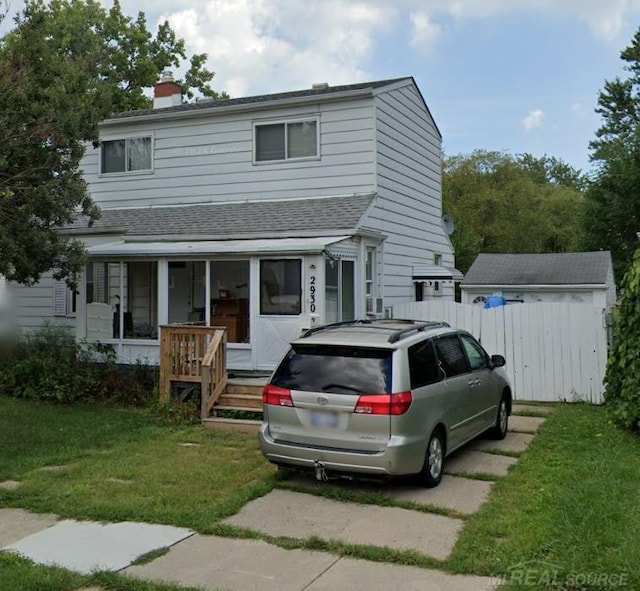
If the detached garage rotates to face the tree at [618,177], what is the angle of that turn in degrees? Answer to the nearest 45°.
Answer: approximately 135° to its left

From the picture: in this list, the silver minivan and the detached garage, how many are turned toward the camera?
1

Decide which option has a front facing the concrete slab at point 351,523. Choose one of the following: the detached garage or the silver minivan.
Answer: the detached garage

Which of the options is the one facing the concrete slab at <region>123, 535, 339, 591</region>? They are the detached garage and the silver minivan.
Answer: the detached garage

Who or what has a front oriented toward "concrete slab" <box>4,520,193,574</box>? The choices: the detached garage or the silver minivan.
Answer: the detached garage

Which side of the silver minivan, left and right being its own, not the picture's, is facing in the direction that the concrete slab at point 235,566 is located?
back

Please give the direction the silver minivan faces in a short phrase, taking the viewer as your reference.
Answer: facing away from the viewer and to the right of the viewer

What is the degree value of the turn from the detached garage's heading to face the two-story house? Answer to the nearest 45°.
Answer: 0° — it already faces it

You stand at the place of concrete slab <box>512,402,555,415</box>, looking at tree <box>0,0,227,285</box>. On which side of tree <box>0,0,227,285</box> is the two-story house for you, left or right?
right

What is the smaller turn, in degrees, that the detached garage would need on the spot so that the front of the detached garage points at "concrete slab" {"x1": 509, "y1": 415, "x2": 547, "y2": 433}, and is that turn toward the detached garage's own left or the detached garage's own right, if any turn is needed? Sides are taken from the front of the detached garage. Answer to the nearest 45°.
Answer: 0° — it already faces it

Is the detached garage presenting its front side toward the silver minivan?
yes
